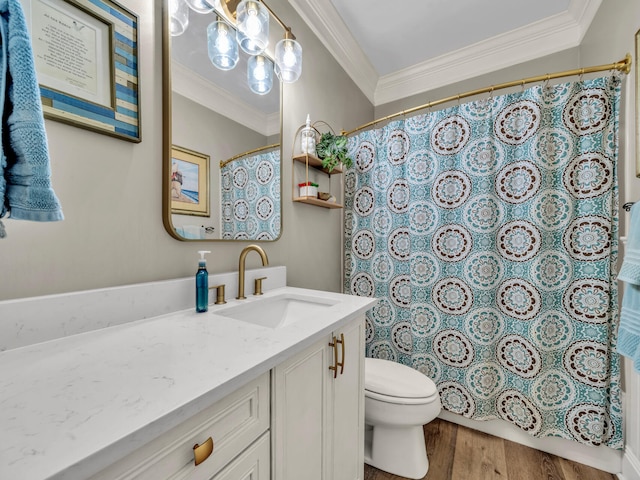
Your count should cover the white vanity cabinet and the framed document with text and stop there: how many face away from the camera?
0

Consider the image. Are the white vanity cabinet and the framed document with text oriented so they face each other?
no

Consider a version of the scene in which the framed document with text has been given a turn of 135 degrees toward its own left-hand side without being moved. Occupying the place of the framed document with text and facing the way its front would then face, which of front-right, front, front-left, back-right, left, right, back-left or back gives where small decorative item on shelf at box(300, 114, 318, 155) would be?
right

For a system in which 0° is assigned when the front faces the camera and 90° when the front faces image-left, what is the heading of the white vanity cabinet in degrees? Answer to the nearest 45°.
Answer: approximately 315°

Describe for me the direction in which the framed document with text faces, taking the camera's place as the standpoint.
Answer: facing the viewer and to the right of the viewer

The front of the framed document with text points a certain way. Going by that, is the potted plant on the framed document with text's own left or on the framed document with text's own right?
on the framed document with text's own left

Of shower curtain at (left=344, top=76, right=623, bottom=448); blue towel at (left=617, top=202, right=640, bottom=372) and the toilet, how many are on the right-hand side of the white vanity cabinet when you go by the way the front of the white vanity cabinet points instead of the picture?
0

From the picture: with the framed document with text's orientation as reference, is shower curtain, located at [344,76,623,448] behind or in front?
in front
